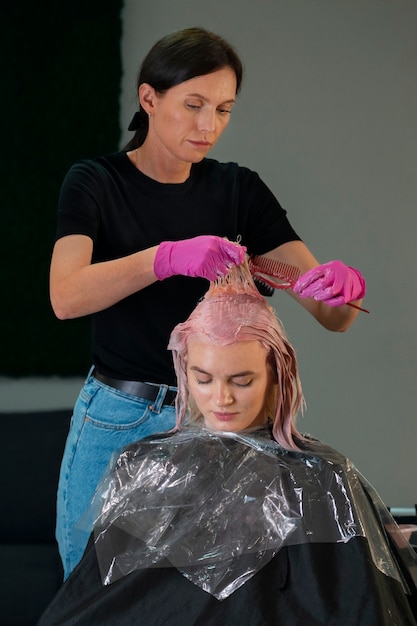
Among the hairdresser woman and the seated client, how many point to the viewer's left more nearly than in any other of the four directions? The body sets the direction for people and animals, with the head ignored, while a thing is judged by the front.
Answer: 0

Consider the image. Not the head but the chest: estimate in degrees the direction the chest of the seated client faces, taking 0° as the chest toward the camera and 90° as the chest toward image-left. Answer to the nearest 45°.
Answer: approximately 0°
